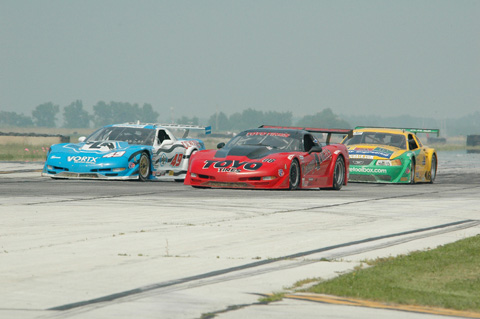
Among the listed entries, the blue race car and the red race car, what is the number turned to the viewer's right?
0

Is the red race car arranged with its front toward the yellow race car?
no

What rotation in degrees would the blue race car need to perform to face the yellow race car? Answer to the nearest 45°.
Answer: approximately 135° to its left

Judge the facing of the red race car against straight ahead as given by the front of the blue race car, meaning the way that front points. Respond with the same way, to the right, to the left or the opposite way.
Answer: the same way

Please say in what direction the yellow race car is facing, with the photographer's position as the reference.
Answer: facing the viewer and to the left of the viewer

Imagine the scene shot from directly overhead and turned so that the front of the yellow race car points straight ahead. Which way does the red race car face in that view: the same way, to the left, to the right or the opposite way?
the same way

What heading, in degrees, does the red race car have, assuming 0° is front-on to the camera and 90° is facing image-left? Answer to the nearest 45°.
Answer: approximately 45°

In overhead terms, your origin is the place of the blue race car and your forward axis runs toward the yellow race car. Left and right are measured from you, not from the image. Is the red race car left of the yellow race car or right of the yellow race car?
right

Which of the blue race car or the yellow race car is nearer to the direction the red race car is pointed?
the blue race car

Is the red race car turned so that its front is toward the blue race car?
no

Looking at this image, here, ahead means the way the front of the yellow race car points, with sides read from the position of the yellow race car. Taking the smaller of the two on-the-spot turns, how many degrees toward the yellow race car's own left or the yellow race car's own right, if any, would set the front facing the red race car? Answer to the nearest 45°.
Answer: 0° — it already faces it

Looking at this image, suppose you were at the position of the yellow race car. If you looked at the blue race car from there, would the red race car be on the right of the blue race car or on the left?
left

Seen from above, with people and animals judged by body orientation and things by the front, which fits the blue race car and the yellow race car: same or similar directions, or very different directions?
same or similar directions
